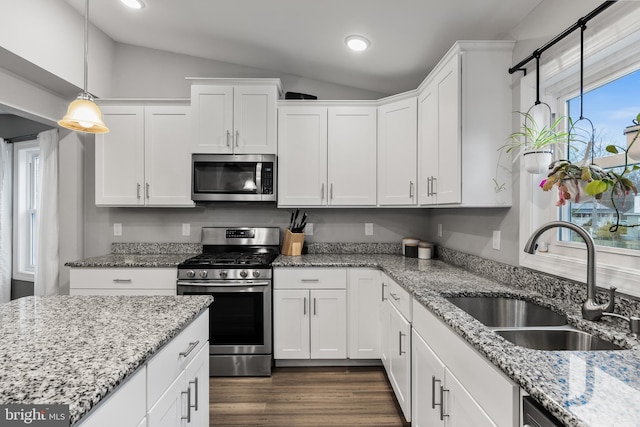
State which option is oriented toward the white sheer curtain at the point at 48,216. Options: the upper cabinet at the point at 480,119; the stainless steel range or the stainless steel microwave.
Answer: the upper cabinet

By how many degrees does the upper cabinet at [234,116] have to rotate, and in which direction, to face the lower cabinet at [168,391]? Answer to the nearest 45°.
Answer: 0° — it already faces it

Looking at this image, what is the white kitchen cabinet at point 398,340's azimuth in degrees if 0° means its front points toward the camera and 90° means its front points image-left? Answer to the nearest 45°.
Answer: approximately 90°

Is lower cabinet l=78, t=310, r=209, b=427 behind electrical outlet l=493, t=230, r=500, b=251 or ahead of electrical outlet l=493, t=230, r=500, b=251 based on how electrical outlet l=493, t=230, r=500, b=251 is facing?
ahead

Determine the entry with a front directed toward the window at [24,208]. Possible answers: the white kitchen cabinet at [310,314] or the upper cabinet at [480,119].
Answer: the upper cabinet

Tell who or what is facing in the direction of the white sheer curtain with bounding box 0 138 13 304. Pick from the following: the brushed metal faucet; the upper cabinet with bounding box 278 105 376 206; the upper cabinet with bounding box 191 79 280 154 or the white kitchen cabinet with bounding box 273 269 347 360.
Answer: the brushed metal faucet

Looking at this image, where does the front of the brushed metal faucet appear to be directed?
to the viewer's left

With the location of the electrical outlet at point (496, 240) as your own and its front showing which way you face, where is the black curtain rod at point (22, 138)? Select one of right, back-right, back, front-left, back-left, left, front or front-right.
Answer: front-right

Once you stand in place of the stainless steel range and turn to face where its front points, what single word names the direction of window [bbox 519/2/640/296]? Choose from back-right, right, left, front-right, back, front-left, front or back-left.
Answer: front-left

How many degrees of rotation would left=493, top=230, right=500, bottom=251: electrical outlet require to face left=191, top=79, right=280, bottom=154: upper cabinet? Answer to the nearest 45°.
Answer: approximately 45° to its right

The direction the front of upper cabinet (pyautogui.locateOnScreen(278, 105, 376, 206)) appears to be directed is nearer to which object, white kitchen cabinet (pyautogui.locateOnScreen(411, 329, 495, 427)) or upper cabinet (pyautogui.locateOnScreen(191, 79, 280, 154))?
the white kitchen cabinet

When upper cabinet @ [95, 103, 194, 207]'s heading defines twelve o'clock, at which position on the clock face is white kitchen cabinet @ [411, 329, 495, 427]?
The white kitchen cabinet is roughly at 11 o'clock from the upper cabinet.

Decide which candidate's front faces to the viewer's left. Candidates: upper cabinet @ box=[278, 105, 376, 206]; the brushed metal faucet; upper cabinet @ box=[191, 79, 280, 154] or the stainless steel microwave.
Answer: the brushed metal faucet
